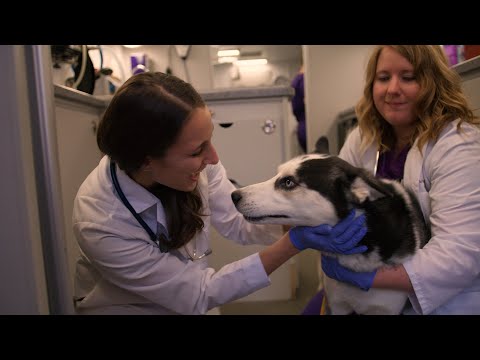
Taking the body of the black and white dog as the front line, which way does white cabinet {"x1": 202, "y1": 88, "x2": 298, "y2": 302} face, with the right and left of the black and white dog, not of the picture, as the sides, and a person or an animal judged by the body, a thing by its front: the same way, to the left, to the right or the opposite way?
to the left

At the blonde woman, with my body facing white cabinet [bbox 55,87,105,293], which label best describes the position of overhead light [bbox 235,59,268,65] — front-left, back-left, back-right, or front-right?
front-right

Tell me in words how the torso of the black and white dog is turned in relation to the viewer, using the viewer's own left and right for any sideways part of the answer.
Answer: facing to the left of the viewer

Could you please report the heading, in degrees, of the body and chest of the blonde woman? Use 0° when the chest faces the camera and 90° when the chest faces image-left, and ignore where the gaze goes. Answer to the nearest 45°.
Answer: approximately 45°

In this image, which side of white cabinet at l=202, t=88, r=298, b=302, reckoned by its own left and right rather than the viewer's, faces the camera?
front

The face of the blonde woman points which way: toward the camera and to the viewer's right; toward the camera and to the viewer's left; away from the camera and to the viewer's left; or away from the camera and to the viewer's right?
toward the camera and to the viewer's left
